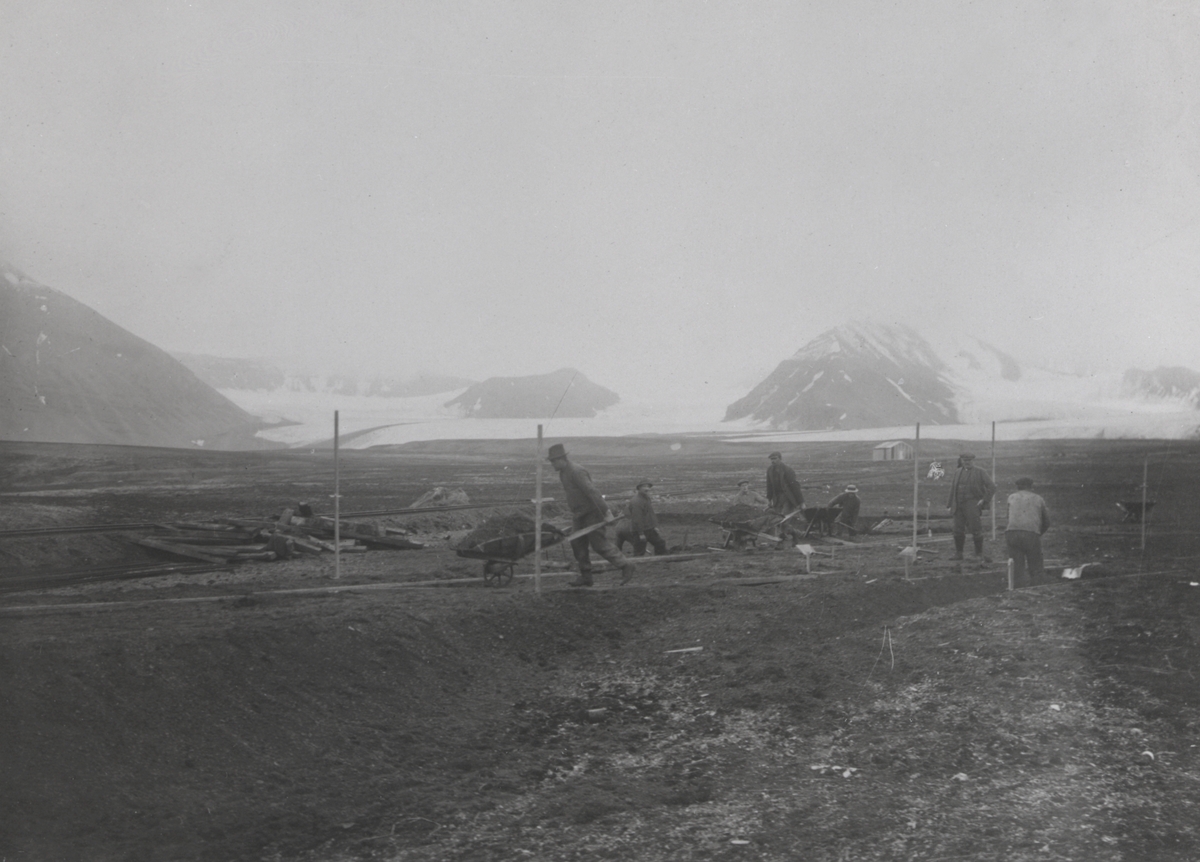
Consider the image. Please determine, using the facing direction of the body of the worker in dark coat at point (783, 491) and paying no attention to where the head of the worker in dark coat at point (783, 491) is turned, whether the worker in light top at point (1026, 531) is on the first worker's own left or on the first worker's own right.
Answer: on the first worker's own left

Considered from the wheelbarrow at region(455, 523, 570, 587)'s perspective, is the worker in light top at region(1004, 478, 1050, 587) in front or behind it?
behind

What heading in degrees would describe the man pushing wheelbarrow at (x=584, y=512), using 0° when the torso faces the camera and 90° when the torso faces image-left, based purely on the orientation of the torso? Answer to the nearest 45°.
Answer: approximately 90°

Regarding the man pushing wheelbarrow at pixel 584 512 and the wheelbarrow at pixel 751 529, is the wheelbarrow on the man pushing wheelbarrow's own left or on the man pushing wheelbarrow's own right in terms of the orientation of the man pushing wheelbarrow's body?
on the man pushing wheelbarrow's own right

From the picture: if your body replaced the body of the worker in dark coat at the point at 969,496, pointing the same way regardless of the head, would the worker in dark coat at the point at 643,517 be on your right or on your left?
on your right

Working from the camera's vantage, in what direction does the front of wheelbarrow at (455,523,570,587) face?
facing to the left of the viewer

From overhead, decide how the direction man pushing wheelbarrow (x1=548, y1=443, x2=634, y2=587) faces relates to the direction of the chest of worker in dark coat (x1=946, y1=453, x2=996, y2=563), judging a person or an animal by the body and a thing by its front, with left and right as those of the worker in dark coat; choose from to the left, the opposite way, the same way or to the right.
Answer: to the right

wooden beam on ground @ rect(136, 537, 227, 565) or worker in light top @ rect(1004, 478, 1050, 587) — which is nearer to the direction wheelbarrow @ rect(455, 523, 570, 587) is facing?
the wooden beam on ground

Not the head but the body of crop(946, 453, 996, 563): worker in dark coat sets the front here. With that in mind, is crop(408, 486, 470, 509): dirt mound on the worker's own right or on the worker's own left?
on the worker's own right

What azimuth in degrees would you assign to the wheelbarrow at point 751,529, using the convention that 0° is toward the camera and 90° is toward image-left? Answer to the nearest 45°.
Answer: approximately 90°

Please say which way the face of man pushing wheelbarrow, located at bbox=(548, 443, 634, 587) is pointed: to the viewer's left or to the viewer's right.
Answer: to the viewer's left
